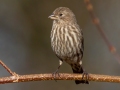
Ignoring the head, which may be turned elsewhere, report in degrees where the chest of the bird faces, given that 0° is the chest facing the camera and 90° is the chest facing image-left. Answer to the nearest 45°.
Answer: approximately 45°
